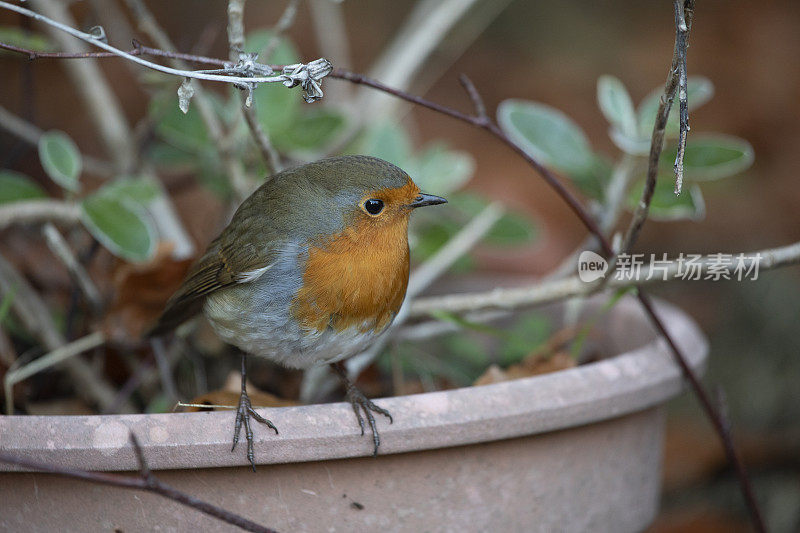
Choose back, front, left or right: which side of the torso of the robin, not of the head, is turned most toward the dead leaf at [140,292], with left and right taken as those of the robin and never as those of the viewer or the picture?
back

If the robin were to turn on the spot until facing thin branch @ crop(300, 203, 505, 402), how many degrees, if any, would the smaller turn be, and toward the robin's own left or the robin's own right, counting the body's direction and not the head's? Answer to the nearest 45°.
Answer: approximately 90° to the robin's own left

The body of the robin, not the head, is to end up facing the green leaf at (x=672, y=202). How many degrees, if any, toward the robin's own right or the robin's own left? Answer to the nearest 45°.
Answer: approximately 45° to the robin's own left

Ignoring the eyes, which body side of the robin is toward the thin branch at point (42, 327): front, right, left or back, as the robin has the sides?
back

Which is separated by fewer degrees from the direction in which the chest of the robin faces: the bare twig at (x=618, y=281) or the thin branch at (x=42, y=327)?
the bare twig

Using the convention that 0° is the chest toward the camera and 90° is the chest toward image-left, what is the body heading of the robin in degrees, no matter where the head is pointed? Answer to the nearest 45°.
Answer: approximately 315°

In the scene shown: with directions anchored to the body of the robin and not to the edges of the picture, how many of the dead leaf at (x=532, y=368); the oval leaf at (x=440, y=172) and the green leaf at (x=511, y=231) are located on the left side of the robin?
3

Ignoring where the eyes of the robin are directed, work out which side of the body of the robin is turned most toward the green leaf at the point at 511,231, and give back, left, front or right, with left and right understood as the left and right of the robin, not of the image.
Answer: left
